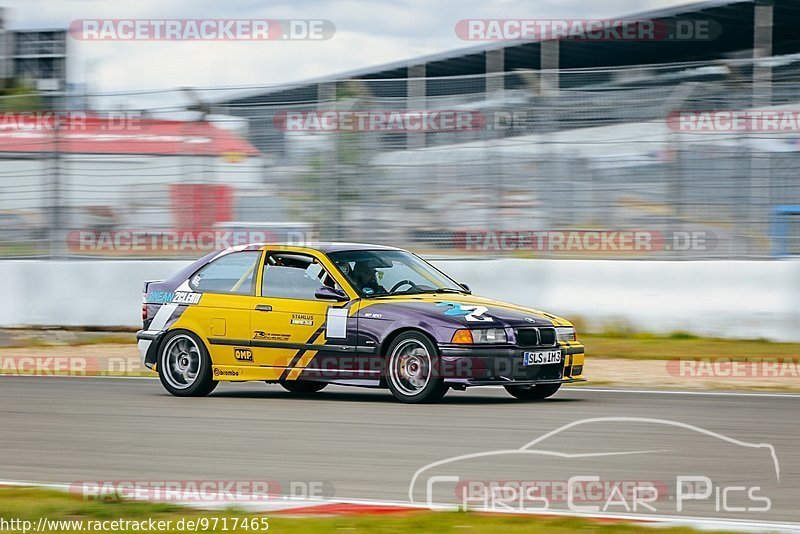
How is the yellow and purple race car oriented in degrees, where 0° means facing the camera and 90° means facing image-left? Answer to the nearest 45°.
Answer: approximately 315°
